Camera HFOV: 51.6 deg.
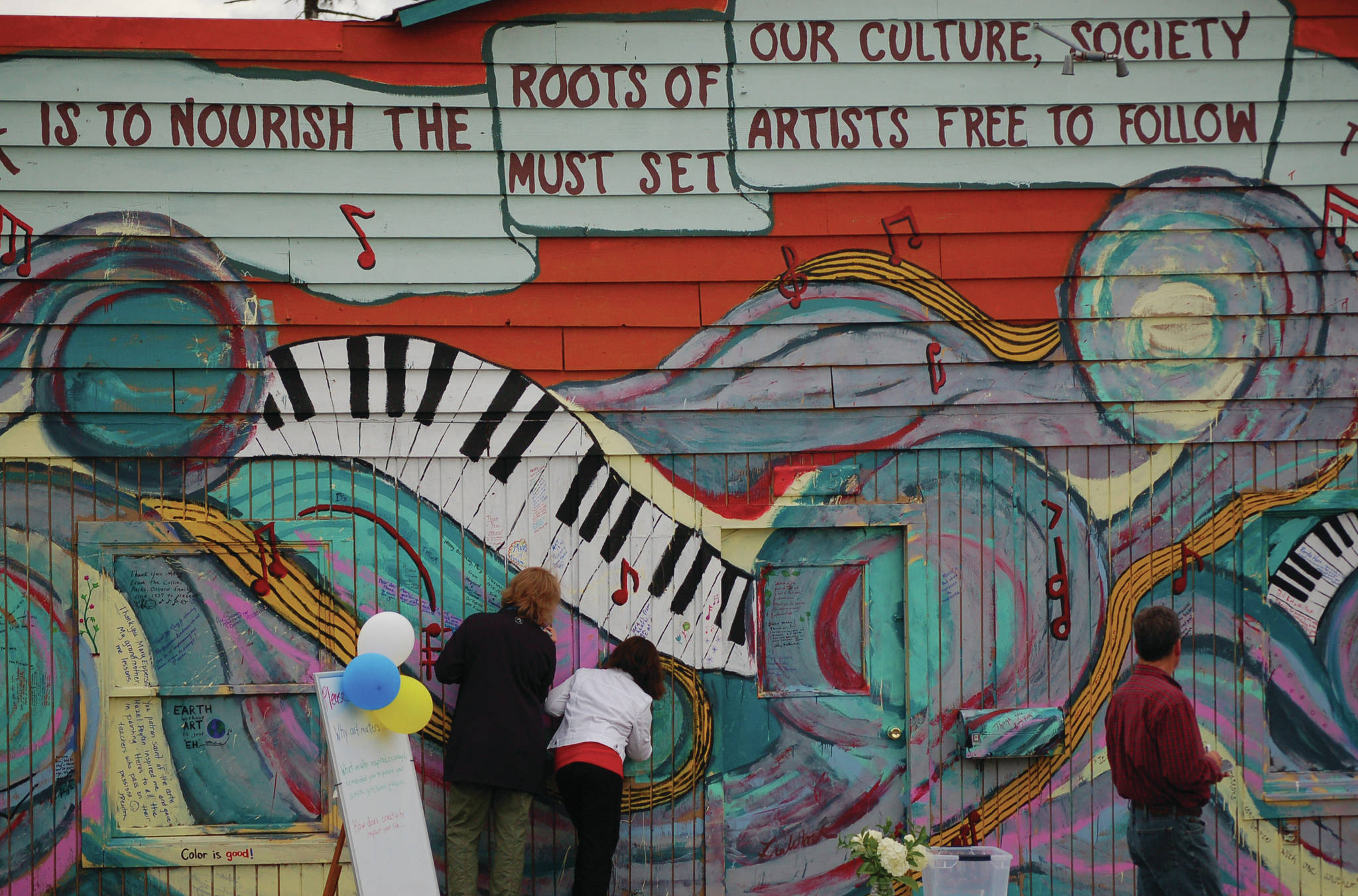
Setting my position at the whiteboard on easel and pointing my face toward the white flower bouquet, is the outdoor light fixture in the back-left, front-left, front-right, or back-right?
front-left

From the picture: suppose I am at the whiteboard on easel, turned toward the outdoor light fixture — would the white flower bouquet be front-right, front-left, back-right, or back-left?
front-right

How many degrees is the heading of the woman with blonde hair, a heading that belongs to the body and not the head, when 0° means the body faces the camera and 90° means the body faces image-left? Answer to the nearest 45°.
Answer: approximately 180°

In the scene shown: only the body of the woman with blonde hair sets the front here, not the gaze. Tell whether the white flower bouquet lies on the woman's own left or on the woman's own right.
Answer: on the woman's own right

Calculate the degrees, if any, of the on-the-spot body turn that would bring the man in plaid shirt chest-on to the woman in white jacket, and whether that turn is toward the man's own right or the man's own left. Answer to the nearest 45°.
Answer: approximately 135° to the man's own left

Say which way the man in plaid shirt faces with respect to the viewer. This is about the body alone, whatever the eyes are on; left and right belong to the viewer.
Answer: facing away from the viewer and to the right of the viewer

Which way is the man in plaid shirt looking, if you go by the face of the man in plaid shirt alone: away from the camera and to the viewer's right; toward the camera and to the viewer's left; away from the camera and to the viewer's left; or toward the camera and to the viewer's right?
away from the camera and to the viewer's right

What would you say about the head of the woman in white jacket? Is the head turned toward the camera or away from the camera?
away from the camera

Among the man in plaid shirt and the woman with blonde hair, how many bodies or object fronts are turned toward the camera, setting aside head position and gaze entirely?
0

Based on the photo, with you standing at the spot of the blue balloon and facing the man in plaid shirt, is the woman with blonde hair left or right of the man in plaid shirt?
left
